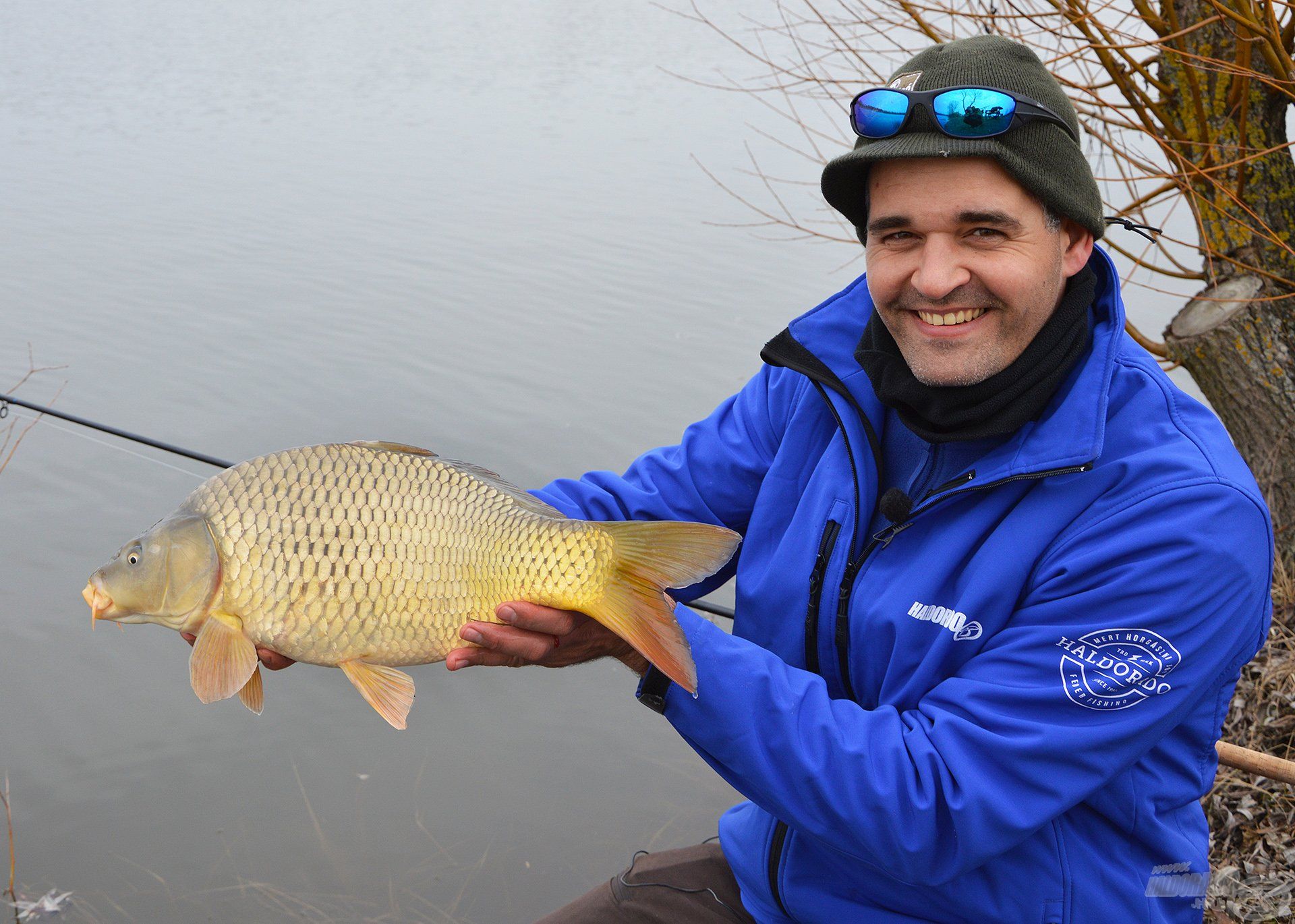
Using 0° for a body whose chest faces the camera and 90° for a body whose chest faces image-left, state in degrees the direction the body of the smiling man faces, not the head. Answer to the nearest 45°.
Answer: approximately 45°

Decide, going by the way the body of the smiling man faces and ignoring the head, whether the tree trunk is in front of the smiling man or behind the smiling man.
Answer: behind

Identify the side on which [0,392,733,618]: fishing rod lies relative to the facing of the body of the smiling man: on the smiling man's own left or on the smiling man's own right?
on the smiling man's own right

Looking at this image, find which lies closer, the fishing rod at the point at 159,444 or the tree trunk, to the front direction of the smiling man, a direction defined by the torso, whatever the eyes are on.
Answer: the fishing rod
